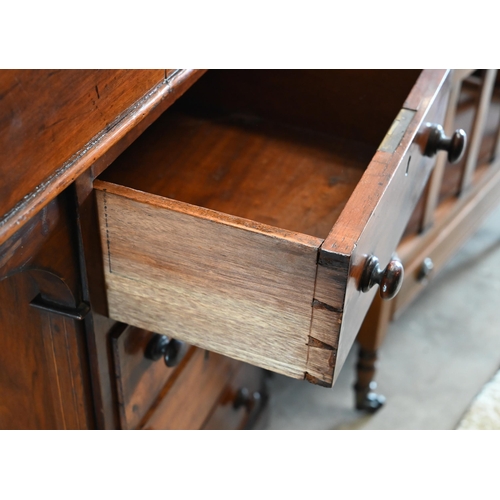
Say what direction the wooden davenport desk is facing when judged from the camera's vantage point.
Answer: facing the viewer and to the right of the viewer
